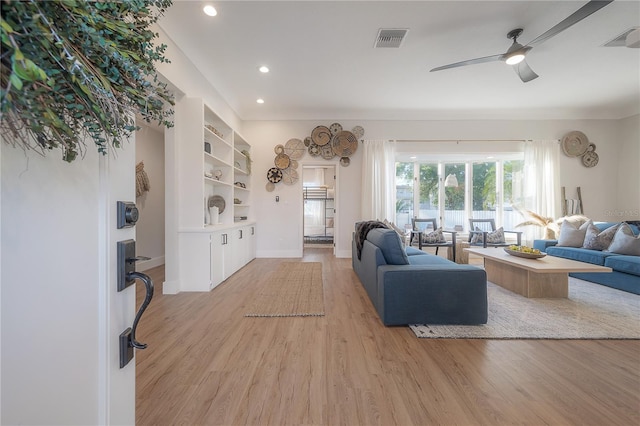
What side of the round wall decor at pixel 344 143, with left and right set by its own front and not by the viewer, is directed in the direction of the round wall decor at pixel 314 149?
right

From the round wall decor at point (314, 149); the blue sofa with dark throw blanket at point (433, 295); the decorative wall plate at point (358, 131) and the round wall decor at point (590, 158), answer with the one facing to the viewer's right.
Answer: the blue sofa with dark throw blanket

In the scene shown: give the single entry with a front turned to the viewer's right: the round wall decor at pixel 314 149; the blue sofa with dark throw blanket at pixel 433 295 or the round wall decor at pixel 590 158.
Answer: the blue sofa with dark throw blanket

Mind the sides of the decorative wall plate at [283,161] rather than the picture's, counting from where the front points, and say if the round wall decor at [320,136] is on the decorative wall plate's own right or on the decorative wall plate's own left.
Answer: on the decorative wall plate's own left

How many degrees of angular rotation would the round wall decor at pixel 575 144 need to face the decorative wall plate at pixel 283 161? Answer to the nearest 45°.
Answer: approximately 45° to its right

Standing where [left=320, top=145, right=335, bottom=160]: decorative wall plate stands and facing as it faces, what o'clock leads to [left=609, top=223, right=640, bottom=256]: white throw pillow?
The white throw pillow is roughly at 10 o'clock from the decorative wall plate.

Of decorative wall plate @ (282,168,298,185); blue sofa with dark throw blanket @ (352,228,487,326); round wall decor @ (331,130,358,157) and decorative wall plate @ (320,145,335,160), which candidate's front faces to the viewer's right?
the blue sofa with dark throw blanket

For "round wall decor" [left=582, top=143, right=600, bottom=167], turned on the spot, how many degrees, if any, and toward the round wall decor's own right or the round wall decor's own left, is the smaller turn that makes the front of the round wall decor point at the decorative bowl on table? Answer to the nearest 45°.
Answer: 0° — it already faces it

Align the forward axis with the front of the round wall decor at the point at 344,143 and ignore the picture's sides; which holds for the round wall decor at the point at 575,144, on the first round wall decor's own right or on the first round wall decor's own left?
on the first round wall decor's own left

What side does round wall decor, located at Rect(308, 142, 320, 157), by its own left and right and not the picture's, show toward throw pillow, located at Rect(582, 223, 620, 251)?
left

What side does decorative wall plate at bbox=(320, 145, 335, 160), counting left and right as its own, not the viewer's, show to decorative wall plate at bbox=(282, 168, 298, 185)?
right

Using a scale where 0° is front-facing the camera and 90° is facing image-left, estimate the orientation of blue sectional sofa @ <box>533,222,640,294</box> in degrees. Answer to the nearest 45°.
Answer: approximately 45°
